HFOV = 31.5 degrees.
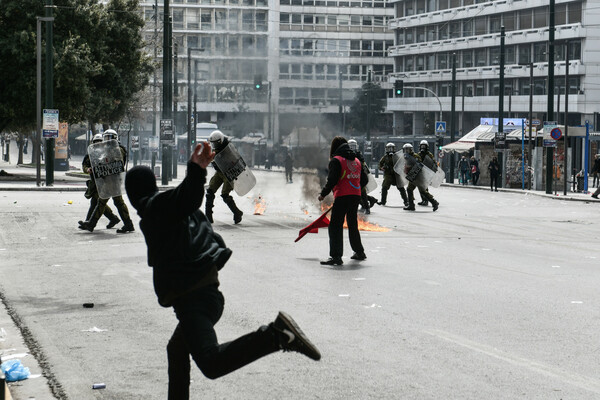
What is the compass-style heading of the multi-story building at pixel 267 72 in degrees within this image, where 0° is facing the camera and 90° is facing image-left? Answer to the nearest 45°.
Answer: approximately 0°

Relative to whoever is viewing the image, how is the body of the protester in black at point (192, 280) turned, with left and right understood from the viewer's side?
facing away from the viewer and to the left of the viewer

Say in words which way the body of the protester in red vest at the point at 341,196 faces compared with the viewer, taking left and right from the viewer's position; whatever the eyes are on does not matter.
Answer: facing away from the viewer and to the left of the viewer

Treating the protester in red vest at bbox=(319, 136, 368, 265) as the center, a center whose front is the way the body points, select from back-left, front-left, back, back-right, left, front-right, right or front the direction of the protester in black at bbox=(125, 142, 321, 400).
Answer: back-left

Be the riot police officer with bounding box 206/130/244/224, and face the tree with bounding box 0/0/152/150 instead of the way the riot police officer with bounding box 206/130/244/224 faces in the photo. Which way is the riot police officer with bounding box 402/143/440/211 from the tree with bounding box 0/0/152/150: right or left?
right

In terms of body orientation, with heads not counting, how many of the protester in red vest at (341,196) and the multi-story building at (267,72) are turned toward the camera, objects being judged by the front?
1

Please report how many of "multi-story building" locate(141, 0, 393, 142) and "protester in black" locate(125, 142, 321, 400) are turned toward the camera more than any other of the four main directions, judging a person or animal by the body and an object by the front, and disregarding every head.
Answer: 1

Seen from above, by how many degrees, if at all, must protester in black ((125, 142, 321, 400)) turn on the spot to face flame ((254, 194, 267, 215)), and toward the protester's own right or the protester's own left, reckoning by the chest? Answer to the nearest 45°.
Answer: approximately 45° to the protester's own right
